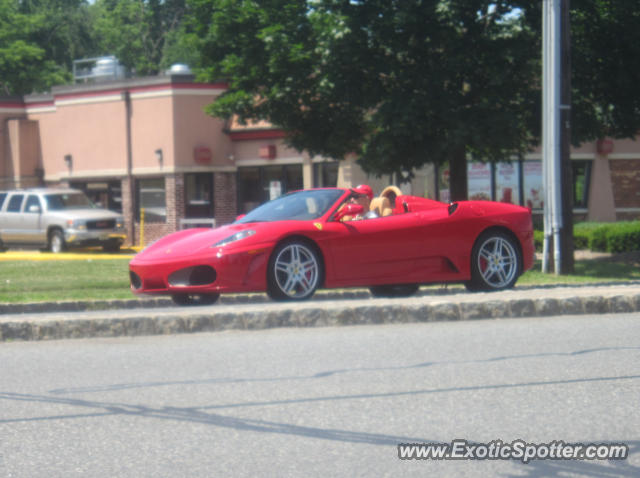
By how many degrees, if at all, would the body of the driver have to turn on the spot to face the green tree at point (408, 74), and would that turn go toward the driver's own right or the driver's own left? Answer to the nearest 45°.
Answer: approximately 90° to the driver's own right

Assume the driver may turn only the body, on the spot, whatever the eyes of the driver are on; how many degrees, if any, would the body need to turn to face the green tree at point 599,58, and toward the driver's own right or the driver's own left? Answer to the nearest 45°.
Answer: approximately 135° to the driver's own right

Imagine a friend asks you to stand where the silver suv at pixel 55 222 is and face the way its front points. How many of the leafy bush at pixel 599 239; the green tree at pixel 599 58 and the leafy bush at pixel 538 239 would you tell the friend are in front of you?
3

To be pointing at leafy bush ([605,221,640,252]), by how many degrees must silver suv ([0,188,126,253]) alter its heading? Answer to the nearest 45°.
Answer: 0° — it already faces it

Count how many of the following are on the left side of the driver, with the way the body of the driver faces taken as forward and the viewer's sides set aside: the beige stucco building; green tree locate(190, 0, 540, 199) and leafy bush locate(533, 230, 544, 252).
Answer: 0

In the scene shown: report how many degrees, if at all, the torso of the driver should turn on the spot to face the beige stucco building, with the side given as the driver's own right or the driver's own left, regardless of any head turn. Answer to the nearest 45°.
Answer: approximately 90° to the driver's own right

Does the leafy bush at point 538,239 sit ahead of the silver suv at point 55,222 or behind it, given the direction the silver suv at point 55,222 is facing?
ahead

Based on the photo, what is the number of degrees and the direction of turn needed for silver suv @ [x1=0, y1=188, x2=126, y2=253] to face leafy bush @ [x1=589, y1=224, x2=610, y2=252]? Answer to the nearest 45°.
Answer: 0° — it already faces it

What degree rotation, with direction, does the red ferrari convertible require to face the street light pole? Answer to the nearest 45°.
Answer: approximately 180°

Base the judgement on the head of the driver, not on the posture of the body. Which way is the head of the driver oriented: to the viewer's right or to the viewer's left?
to the viewer's left

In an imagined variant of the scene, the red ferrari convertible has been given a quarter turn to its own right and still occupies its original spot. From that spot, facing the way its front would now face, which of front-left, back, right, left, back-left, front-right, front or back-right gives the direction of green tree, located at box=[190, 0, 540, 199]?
front-right

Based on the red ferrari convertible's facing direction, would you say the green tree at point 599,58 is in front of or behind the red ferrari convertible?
behind

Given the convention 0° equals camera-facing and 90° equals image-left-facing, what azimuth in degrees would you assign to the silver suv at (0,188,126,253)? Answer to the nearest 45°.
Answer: approximately 315°

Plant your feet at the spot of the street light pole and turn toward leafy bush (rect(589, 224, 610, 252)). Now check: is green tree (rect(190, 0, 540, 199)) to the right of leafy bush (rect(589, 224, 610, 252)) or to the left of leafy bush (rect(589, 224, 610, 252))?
left

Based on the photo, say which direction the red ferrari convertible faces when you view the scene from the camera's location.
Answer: facing the viewer and to the left of the viewer

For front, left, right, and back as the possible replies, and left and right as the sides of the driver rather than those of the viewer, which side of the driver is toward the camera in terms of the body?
left
